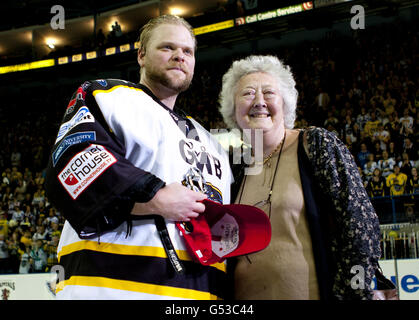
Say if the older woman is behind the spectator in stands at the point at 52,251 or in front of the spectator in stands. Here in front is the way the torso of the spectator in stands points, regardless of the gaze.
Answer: in front

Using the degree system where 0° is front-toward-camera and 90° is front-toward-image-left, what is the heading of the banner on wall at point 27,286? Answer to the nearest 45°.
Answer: approximately 0°

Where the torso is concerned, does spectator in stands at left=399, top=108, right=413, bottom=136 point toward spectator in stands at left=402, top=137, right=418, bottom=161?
yes

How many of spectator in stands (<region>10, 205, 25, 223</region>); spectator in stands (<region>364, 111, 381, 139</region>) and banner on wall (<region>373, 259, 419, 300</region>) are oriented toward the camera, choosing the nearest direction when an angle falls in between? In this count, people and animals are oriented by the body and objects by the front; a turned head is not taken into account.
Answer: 3

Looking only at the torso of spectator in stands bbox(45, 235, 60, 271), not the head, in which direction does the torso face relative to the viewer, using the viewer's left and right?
facing the viewer and to the right of the viewer

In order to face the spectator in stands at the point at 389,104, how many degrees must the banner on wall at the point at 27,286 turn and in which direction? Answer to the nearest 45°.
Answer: approximately 90° to its left

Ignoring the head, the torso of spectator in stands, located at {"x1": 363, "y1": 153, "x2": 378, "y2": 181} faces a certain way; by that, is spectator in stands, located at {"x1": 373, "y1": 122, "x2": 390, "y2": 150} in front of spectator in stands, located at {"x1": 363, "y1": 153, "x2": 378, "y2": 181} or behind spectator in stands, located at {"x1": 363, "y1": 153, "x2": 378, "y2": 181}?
behind

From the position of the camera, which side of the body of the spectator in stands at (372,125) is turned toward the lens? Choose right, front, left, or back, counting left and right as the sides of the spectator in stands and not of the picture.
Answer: front

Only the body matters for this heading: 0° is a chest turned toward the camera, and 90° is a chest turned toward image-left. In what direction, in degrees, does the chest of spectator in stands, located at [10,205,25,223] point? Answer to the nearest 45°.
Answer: approximately 0°

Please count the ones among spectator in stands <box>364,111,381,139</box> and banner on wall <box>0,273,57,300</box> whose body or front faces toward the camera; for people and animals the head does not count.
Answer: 2

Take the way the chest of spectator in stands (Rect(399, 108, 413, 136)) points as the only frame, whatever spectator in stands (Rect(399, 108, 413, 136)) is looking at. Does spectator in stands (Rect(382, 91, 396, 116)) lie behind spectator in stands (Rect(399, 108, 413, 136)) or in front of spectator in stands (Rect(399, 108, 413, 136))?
behind

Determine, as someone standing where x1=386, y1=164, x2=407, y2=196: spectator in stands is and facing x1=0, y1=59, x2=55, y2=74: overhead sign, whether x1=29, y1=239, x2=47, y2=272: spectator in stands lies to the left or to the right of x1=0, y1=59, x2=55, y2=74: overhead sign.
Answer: left

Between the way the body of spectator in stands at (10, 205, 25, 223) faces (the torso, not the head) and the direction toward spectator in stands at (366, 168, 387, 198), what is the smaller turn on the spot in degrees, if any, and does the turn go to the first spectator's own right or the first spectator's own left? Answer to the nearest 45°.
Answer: approximately 45° to the first spectator's own left

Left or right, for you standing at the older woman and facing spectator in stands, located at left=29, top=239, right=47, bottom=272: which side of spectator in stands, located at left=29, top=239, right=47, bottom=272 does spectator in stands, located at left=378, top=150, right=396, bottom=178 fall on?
right

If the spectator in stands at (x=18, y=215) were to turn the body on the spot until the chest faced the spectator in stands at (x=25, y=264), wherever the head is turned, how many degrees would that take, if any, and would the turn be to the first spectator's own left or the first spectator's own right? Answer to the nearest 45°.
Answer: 0° — they already face them
